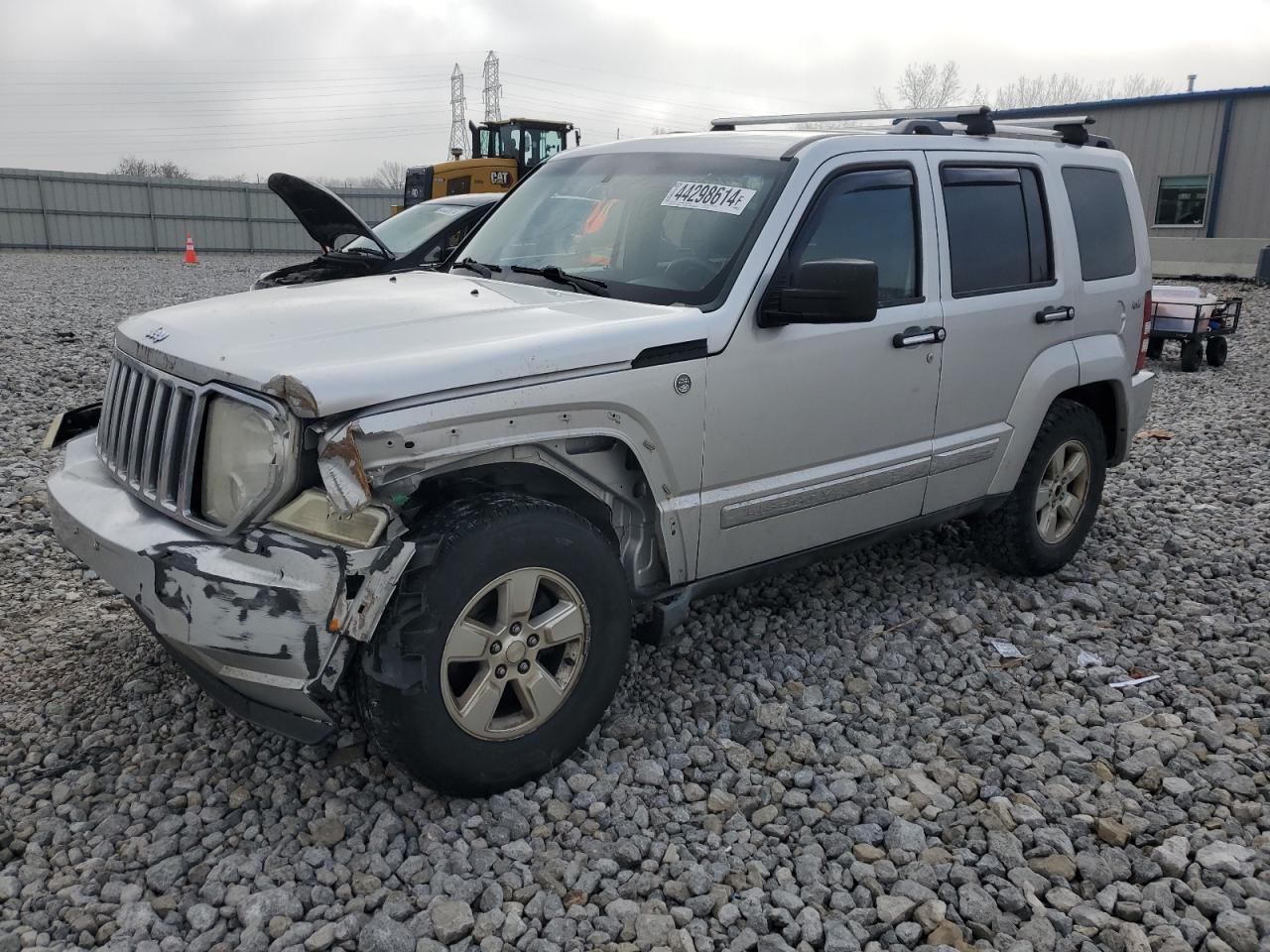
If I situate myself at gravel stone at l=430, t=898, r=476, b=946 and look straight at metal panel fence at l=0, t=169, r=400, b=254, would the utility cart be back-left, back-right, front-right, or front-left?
front-right

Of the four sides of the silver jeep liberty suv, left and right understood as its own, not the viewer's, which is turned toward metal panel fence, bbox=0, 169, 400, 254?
right

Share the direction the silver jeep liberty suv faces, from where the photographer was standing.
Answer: facing the viewer and to the left of the viewer

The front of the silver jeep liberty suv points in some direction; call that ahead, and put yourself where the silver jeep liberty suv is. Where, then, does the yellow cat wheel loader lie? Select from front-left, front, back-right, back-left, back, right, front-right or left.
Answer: back-right

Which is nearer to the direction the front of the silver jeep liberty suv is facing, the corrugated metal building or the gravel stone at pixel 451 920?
the gravel stone

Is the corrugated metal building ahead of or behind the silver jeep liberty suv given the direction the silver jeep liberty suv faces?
behind

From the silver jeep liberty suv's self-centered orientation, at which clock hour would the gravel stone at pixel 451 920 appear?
The gravel stone is roughly at 11 o'clock from the silver jeep liberty suv.

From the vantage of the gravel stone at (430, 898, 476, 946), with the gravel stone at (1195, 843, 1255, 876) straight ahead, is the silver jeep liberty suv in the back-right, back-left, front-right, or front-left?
front-left

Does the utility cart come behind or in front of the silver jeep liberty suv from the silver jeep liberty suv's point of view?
behind

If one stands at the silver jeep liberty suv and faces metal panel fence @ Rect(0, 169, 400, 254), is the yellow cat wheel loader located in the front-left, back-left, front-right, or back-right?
front-right
